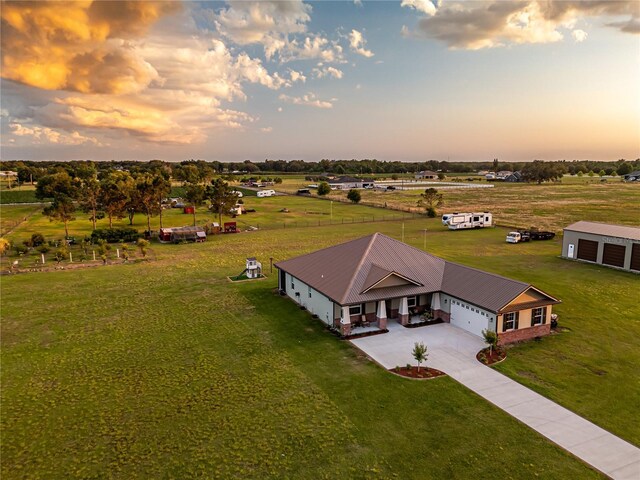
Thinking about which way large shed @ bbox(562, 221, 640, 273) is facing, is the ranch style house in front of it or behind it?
in front

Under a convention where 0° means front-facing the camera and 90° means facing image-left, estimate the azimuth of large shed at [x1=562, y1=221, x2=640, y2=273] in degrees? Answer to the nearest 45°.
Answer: approximately 45°

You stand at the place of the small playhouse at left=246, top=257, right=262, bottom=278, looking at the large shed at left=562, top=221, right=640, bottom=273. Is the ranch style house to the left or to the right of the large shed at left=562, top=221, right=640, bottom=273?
right

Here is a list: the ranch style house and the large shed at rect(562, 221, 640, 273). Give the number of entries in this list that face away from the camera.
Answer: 0

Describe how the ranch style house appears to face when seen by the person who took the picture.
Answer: facing the viewer and to the right of the viewer

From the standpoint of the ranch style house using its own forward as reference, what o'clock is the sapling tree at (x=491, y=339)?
The sapling tree is roughly at 12 o'clock from the ranch style house.

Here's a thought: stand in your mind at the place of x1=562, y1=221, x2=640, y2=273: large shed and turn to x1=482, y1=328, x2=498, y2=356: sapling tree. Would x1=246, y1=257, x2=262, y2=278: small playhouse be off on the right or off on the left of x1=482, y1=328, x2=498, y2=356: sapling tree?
right

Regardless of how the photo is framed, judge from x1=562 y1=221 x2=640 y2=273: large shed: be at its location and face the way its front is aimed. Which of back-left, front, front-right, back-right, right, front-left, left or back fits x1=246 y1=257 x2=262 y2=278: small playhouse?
front

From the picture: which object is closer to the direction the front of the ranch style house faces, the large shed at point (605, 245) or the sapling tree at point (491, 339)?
the sapling tree

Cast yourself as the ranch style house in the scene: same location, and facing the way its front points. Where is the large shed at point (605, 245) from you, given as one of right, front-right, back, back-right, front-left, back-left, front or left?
left

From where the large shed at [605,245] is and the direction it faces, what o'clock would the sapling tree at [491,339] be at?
The sapling tree is roughly at 11 o'clock from the large shed.
